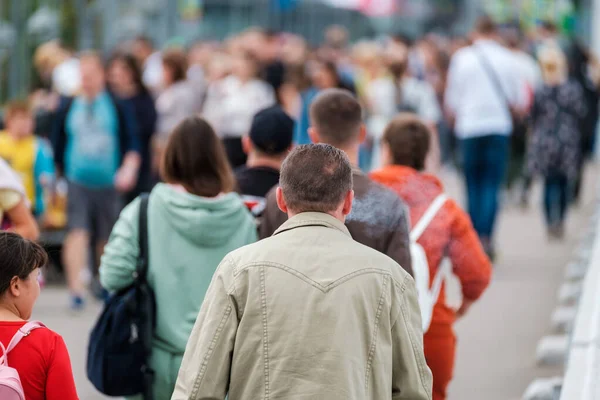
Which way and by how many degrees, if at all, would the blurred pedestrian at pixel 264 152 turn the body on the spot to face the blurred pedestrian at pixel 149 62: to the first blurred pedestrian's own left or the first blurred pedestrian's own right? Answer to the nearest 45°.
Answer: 0° — they already face them

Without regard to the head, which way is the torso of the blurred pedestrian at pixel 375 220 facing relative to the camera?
away from the camera

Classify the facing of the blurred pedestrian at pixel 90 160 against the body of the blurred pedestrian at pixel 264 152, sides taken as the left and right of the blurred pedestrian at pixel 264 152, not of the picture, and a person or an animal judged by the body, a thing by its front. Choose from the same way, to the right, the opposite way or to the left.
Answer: the opposite way

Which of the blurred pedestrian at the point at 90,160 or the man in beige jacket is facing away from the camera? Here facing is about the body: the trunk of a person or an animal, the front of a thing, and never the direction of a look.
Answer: the man in beige jacket

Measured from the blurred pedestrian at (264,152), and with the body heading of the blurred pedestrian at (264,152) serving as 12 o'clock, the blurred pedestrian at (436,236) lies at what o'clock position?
the blurred pedestrian at (436,236) is roughly at 4 o'clock from the blurred pedestrian at (264,152).

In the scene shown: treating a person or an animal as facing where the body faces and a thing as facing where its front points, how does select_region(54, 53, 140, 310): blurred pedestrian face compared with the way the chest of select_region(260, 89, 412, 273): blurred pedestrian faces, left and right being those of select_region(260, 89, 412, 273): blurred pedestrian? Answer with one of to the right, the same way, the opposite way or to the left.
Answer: the opposite way

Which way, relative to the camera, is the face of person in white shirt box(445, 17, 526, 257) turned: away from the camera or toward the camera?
away from the camera

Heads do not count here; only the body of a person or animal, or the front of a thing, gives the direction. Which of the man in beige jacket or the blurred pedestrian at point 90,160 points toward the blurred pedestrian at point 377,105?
the man in beige jacket

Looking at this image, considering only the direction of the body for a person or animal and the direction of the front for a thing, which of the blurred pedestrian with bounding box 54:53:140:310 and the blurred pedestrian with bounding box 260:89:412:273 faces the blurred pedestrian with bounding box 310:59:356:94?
the blurred pedestrian with bounding box 260:89:412:273

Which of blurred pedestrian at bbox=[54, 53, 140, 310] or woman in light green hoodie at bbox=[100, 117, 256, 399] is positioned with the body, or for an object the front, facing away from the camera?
the woman in light green hoodie

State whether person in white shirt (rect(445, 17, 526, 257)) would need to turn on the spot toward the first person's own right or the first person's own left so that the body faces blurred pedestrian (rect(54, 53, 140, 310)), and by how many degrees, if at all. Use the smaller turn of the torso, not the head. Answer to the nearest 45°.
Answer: approximately 135° to the first person's own left

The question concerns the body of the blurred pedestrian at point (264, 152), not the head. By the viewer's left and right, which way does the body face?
facing away from the viewer

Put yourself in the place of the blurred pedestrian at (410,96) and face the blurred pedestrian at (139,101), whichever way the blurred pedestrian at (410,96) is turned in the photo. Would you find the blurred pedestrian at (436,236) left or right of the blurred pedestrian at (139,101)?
left

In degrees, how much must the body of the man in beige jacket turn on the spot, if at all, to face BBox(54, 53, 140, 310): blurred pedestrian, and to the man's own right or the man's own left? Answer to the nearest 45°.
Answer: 0° — they already face them

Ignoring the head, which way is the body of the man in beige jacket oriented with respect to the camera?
away from the camera
